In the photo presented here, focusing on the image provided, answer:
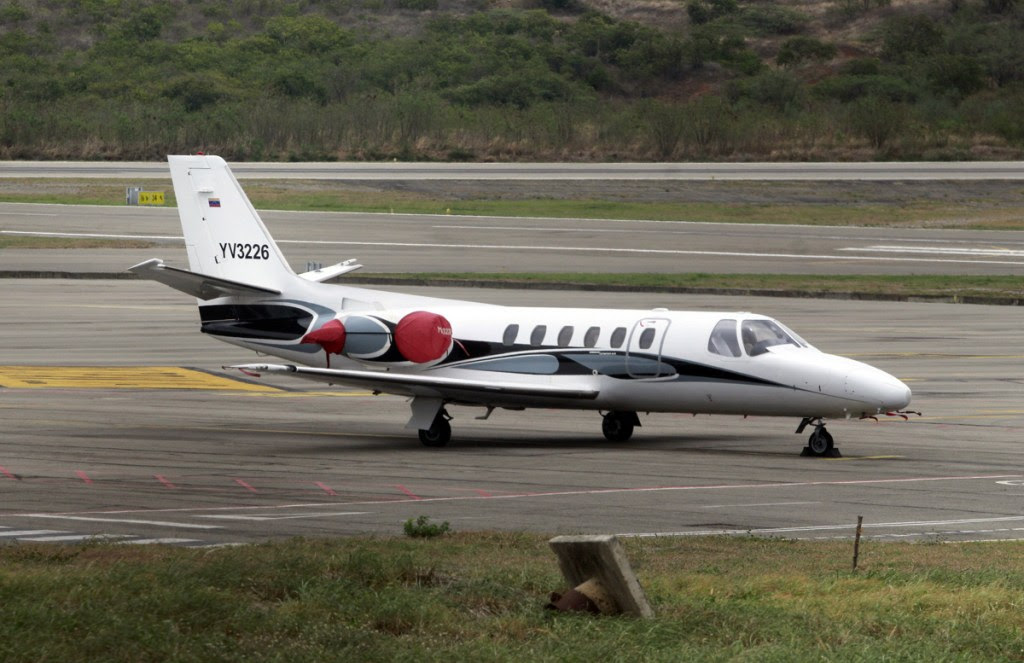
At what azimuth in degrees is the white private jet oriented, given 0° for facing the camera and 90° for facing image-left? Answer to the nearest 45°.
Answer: approximately 315°

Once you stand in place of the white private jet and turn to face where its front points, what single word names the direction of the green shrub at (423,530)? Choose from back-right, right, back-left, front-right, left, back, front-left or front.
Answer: front-right
